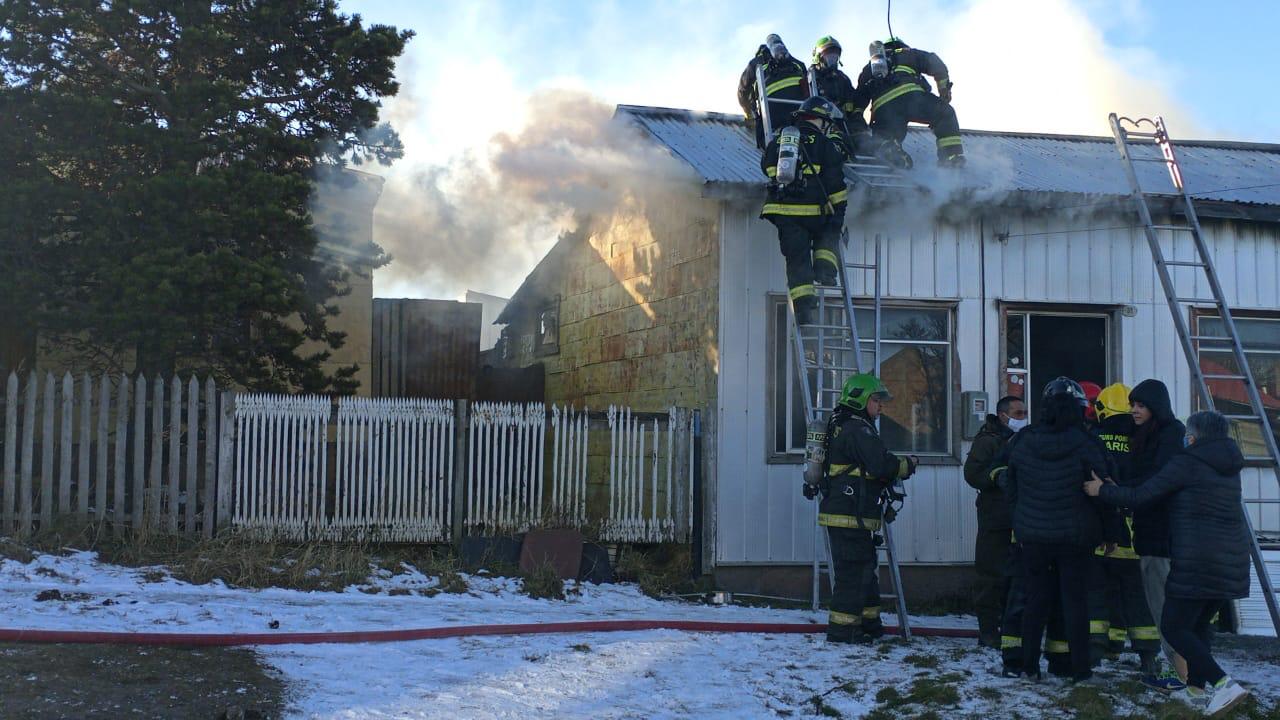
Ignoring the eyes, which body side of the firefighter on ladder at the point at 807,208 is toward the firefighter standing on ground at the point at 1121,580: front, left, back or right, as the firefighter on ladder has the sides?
right

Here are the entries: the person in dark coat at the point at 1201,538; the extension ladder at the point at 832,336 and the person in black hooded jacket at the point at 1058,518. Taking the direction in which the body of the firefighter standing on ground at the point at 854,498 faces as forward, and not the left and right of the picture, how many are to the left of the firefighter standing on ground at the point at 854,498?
1

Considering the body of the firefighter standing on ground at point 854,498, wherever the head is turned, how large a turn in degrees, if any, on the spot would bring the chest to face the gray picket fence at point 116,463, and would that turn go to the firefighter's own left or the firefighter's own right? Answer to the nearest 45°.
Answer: approximately 180°

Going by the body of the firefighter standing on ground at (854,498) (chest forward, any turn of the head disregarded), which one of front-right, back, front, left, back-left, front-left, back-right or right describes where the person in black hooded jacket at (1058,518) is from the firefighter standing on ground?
front-right

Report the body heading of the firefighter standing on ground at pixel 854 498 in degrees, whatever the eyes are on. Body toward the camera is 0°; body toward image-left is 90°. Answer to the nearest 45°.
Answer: approximately 270°

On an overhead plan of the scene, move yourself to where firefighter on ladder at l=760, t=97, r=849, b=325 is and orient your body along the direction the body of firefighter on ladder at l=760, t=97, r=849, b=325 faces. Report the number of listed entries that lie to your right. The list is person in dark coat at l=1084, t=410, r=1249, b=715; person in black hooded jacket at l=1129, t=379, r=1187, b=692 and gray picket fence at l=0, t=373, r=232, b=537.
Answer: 2

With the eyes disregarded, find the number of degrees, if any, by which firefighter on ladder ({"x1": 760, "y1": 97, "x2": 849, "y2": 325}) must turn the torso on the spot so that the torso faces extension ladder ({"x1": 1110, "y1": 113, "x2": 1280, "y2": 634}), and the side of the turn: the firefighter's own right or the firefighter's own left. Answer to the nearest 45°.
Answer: approximately 45° to the firefighter's own right

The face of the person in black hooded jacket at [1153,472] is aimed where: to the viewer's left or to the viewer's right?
to the viewer's left

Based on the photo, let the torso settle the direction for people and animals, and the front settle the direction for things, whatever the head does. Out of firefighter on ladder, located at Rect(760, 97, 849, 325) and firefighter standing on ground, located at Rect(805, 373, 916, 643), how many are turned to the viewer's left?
0

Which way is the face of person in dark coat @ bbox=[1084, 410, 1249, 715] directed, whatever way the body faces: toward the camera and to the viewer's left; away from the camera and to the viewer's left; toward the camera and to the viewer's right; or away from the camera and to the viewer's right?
away from the camera and to the viewer's left

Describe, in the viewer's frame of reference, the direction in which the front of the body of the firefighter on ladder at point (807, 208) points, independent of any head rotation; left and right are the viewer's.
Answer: facing away from the viewer and to the right of the viewer

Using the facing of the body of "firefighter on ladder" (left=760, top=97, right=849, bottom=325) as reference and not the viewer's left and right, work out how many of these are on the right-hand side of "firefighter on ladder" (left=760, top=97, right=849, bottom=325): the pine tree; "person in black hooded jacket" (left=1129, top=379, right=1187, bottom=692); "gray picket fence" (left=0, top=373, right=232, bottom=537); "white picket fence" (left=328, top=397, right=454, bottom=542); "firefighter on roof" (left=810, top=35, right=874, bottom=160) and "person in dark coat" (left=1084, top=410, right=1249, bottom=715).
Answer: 2
